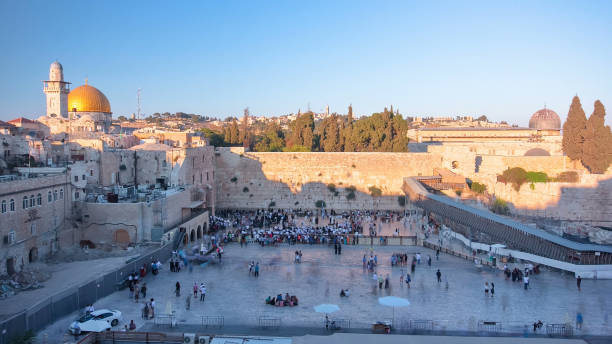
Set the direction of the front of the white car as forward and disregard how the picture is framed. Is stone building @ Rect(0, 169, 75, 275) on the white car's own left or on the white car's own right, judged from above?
on the white car's own right

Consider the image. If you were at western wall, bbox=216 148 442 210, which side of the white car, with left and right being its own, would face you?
back

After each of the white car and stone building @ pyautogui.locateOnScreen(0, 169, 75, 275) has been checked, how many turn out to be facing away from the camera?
0

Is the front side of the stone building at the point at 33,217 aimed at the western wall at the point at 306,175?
no

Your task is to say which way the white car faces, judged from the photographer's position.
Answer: facing the viewer and to the left of the viewer

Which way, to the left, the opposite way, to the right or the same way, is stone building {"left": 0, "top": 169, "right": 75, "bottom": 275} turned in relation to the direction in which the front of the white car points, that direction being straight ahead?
to the left

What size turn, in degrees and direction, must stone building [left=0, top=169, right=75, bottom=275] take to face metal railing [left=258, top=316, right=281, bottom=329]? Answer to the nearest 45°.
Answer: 0° — it already faces it

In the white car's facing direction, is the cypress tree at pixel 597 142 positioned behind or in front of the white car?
behind

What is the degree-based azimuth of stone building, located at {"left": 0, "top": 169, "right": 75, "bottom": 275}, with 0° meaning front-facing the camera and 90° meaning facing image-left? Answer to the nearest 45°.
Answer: approximately 315°

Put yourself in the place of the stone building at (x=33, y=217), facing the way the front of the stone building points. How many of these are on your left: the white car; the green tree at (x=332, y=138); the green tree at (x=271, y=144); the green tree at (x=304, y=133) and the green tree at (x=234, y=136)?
4
